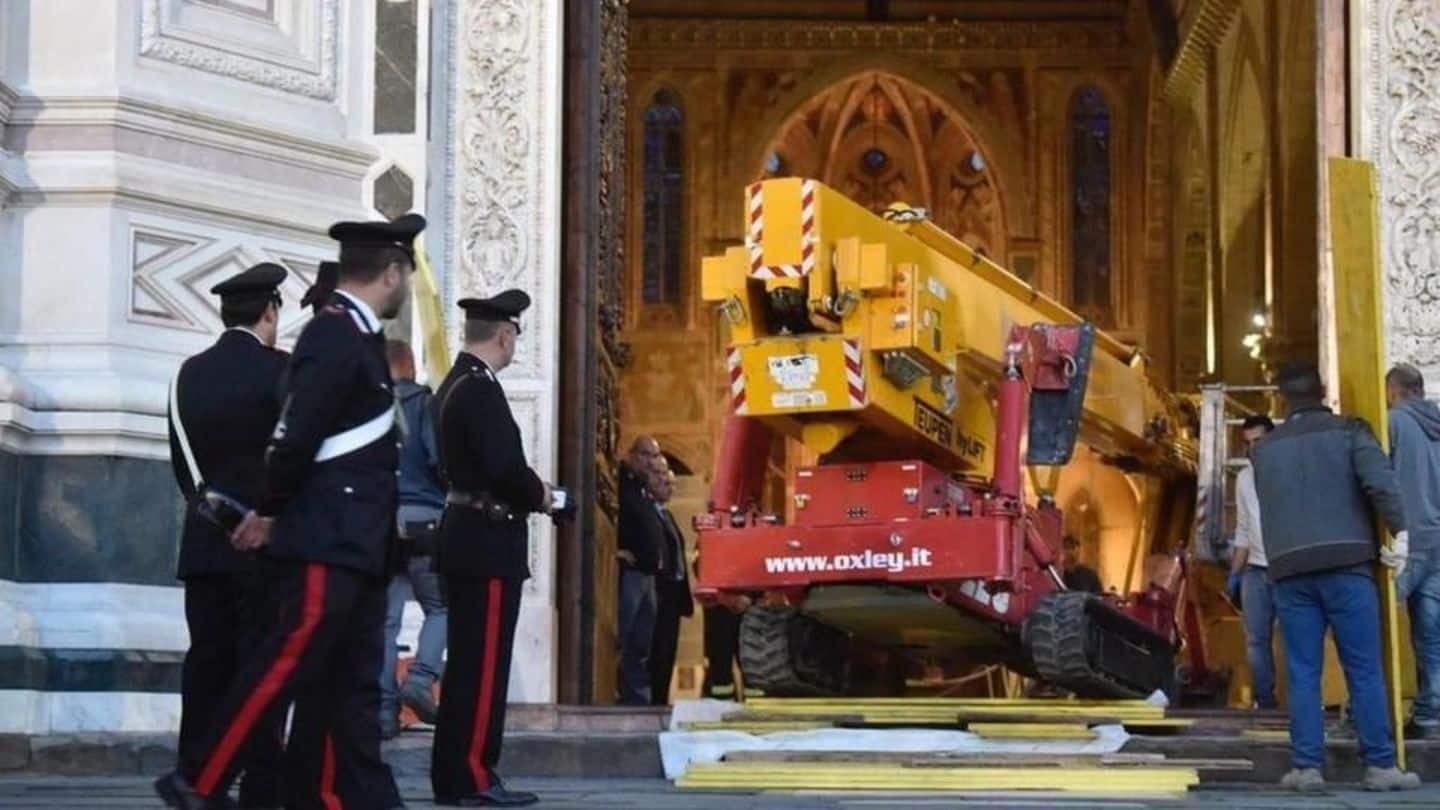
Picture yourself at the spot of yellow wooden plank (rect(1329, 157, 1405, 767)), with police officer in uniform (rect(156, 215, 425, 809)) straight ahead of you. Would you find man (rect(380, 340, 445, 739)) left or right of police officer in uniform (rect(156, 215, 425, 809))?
right

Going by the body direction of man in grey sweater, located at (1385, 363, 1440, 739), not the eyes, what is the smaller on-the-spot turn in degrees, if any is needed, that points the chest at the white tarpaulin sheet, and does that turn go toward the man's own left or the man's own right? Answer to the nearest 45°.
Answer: approximately 90° to the man's own left

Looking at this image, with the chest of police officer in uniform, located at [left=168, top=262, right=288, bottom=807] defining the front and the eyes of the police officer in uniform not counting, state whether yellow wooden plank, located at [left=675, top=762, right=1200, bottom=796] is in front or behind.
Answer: in front

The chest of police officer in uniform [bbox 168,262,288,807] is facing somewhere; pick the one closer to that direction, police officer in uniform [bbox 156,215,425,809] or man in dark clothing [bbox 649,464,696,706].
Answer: the man in dark clothing

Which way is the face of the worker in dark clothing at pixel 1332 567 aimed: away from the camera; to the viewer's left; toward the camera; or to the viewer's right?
away from the camera

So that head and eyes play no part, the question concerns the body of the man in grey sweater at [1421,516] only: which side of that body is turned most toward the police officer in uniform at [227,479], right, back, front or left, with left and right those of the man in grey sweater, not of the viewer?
left

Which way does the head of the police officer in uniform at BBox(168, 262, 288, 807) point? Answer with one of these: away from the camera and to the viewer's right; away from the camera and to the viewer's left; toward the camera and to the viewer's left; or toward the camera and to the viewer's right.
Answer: away from the camera and to the viewer's right

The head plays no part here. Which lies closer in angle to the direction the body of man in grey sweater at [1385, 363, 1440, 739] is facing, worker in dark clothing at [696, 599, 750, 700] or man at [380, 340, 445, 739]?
the worker in dark clothing

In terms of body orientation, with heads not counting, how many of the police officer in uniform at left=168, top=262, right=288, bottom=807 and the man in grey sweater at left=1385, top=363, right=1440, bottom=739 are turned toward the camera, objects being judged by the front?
0

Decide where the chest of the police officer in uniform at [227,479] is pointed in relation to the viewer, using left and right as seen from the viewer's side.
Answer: facing away from the viewer and to the right of the viewer

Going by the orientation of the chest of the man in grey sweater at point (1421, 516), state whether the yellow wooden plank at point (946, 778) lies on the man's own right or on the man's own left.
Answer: on the man's own left

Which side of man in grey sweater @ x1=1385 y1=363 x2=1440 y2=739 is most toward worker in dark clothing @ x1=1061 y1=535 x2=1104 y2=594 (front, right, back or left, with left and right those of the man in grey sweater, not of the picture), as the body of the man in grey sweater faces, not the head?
front

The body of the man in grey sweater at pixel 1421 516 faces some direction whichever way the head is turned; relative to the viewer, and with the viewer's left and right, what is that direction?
facing away from the viewer and to the left of the viewer

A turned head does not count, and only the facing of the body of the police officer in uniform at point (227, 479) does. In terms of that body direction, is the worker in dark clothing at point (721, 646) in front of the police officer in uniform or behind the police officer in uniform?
in front

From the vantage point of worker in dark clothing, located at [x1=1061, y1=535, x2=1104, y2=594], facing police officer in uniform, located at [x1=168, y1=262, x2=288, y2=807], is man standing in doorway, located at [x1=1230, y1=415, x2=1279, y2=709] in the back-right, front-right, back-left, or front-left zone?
front-left

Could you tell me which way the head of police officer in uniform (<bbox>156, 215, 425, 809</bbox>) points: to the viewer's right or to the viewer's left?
to the viewer's right

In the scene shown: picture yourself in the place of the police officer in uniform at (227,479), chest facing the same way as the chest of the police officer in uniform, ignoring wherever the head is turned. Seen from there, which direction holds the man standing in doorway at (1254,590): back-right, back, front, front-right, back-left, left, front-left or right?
front

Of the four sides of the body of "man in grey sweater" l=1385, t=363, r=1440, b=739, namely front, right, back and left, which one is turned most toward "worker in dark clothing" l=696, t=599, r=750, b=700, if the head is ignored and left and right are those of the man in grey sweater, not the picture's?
front

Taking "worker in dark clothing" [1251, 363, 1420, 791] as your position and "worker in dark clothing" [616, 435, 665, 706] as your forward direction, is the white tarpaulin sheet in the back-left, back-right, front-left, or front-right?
front-left
